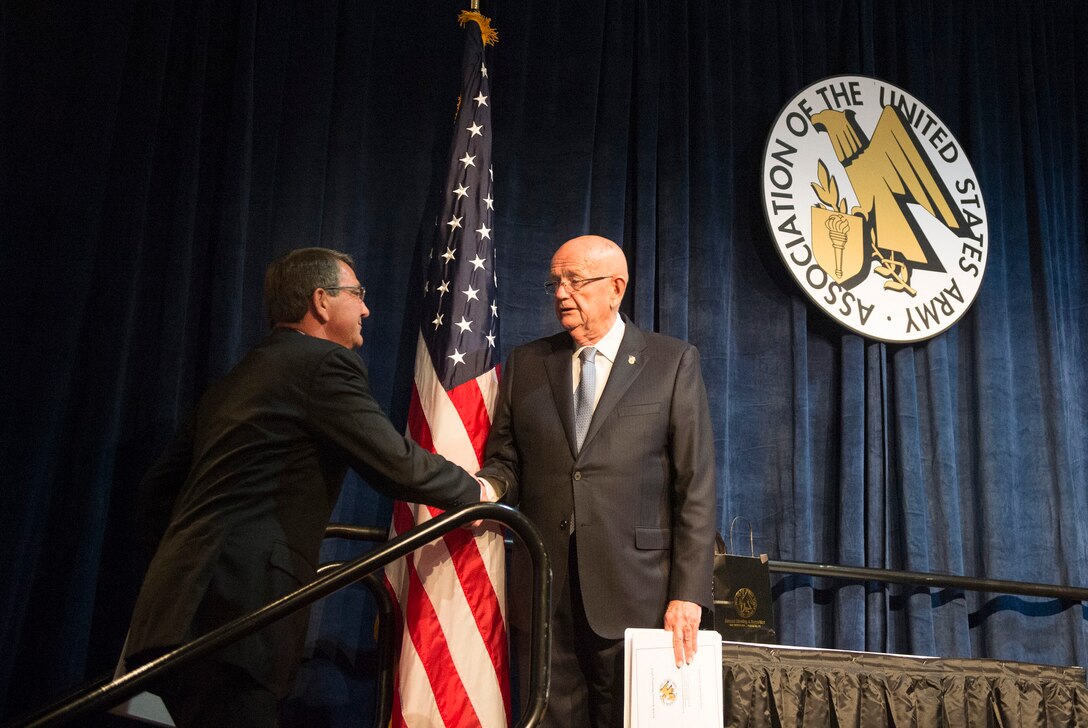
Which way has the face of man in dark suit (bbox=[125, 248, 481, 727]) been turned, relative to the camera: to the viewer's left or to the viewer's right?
to the viewer's right

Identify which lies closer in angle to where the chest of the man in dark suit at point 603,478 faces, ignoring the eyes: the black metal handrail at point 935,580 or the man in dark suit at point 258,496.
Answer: the man in dark suit

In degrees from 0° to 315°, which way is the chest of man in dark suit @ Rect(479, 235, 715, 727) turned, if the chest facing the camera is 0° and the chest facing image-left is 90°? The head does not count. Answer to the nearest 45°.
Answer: approximately 45°

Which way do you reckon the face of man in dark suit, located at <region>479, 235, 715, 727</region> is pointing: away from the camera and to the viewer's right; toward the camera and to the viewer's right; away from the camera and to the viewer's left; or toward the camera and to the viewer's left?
toward the camera and to the viewer's left

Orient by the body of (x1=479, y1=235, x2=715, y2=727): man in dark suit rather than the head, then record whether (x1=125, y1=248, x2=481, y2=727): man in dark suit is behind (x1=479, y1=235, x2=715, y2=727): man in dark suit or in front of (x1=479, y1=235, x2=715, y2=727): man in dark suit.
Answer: in front

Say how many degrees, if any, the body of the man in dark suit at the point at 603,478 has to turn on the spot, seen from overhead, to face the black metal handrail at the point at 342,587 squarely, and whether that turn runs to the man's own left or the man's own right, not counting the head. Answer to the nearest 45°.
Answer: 0° — they already face it
